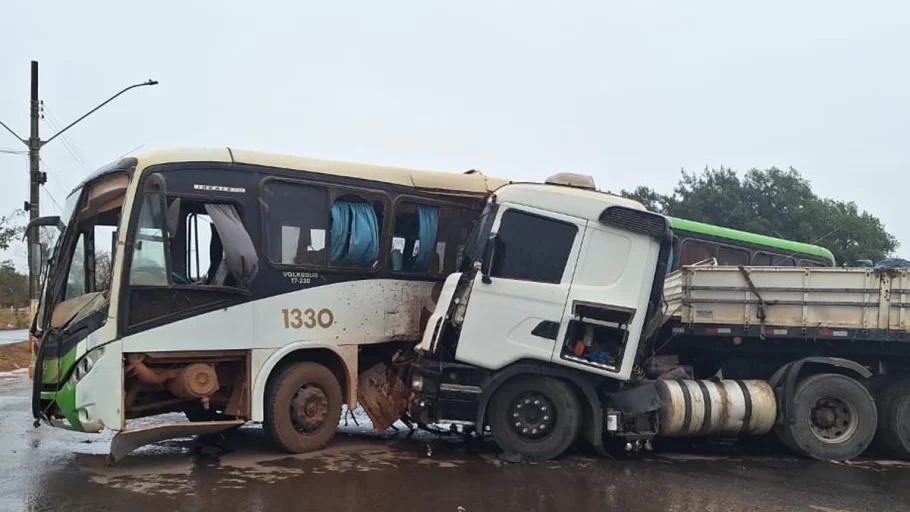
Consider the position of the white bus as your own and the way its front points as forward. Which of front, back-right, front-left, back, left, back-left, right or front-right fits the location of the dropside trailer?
back-left

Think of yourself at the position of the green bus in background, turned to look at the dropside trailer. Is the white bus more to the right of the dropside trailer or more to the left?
right

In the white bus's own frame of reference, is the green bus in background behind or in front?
behind

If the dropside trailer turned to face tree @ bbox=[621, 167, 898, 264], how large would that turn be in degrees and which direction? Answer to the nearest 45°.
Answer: approximately 90° to its right

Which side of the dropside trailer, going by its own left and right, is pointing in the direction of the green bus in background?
right

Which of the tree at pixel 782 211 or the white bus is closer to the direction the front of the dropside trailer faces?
the white bus

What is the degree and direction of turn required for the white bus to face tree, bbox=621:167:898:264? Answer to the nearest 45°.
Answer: approximately 180°

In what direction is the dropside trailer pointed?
to the viewer's left
